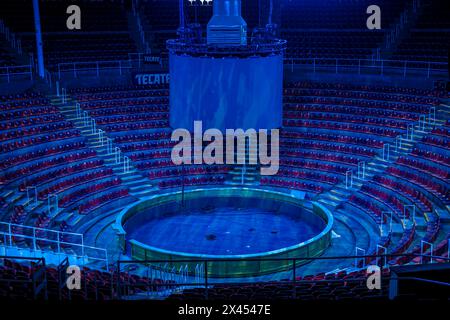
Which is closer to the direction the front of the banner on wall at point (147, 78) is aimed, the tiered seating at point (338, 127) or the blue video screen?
the blue video screen

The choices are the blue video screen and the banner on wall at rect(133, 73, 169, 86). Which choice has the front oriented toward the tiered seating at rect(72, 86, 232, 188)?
the banner on wall

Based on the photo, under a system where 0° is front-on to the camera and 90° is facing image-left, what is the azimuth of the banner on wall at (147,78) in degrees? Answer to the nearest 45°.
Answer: approximately 0°

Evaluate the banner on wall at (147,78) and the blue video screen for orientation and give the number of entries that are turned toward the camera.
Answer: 2

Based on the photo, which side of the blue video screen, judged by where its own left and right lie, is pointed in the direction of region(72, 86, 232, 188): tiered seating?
back

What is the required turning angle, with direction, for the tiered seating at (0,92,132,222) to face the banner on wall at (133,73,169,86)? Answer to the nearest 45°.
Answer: approximately 90° to its left

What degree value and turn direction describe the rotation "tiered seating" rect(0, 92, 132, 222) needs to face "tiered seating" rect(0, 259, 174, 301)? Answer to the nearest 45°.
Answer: approximately 45° to its right

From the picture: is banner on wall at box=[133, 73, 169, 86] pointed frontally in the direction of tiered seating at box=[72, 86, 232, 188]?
yes

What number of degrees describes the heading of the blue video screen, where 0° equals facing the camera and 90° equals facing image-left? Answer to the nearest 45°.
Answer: approximately 0°
